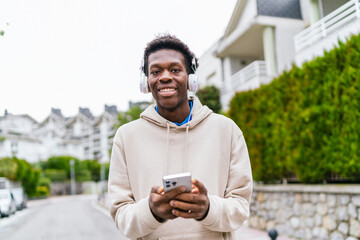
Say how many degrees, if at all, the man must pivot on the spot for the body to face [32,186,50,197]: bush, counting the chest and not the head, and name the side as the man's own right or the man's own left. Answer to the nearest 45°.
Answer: approximately 135° to the man's own right

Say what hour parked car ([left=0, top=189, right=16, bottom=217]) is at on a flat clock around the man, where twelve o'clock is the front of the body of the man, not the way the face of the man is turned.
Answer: The parked car is roughly at 5 o'clock from the man.

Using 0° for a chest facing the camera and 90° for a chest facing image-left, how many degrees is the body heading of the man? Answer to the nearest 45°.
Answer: approximately 0°

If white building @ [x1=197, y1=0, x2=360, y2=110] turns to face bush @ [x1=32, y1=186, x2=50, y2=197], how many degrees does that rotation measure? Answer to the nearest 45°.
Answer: approximately 90° to its right

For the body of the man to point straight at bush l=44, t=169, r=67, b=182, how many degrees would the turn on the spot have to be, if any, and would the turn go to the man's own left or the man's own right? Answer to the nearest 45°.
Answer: approximately 180°

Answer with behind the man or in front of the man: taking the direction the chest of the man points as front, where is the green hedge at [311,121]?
behind

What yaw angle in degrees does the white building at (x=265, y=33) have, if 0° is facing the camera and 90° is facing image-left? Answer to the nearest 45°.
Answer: approximately 45°
